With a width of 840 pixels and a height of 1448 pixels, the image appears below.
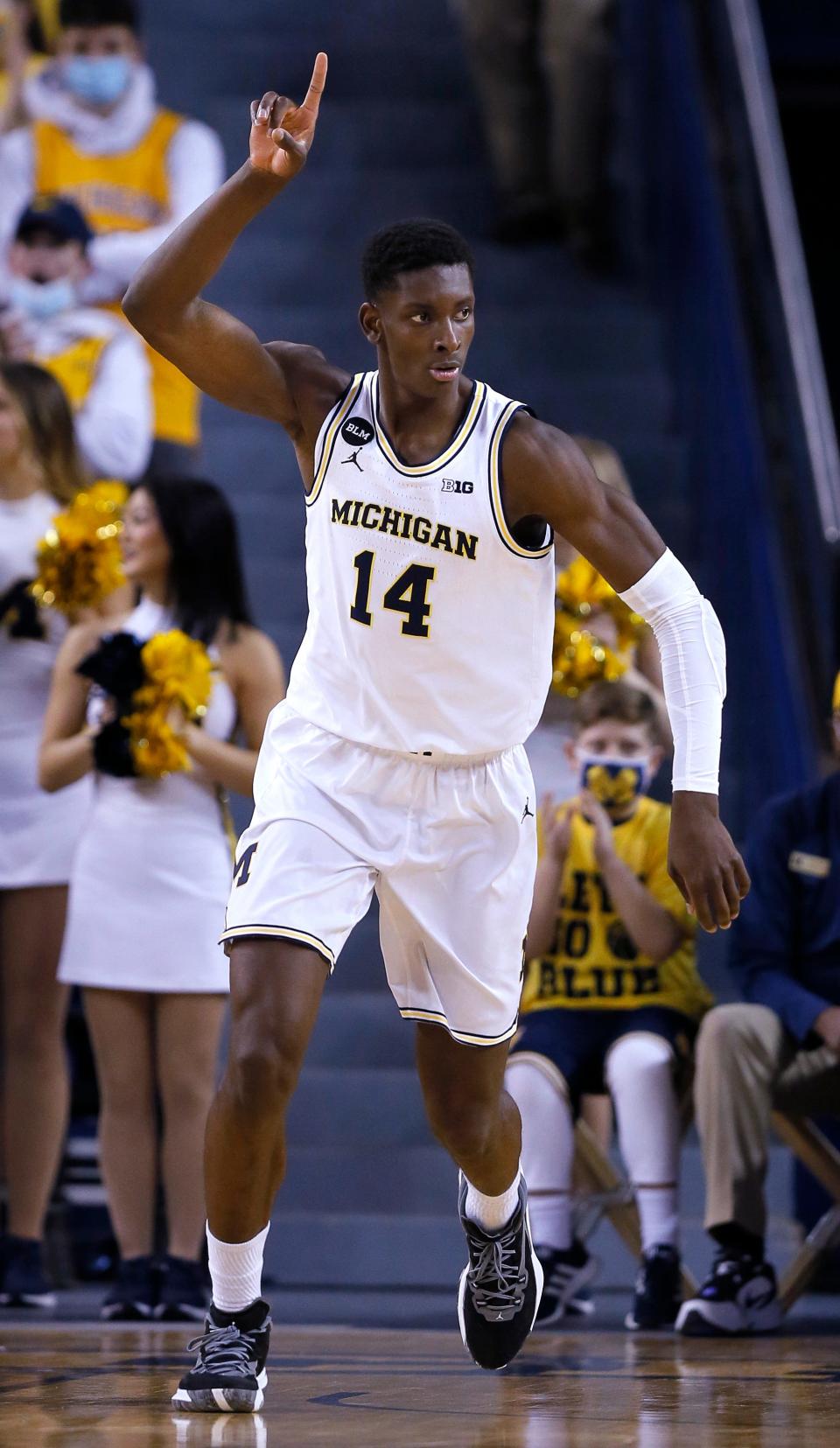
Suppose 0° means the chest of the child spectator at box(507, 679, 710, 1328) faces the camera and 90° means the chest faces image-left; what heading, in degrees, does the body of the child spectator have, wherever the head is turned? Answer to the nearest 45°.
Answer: approximately 0°

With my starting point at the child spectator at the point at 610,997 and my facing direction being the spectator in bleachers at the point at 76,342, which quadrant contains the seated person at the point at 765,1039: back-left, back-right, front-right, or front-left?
back-right

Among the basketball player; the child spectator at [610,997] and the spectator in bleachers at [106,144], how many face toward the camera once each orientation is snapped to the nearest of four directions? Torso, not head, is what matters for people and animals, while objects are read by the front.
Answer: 3

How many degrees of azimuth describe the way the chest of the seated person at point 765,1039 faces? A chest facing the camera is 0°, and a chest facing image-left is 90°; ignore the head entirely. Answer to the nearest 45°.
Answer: approximately 45°

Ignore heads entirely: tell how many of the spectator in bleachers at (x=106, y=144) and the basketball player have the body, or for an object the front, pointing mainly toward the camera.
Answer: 2

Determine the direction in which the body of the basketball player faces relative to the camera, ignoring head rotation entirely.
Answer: toward the camera

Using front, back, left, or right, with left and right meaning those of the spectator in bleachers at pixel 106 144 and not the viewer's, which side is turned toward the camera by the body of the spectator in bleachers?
front
